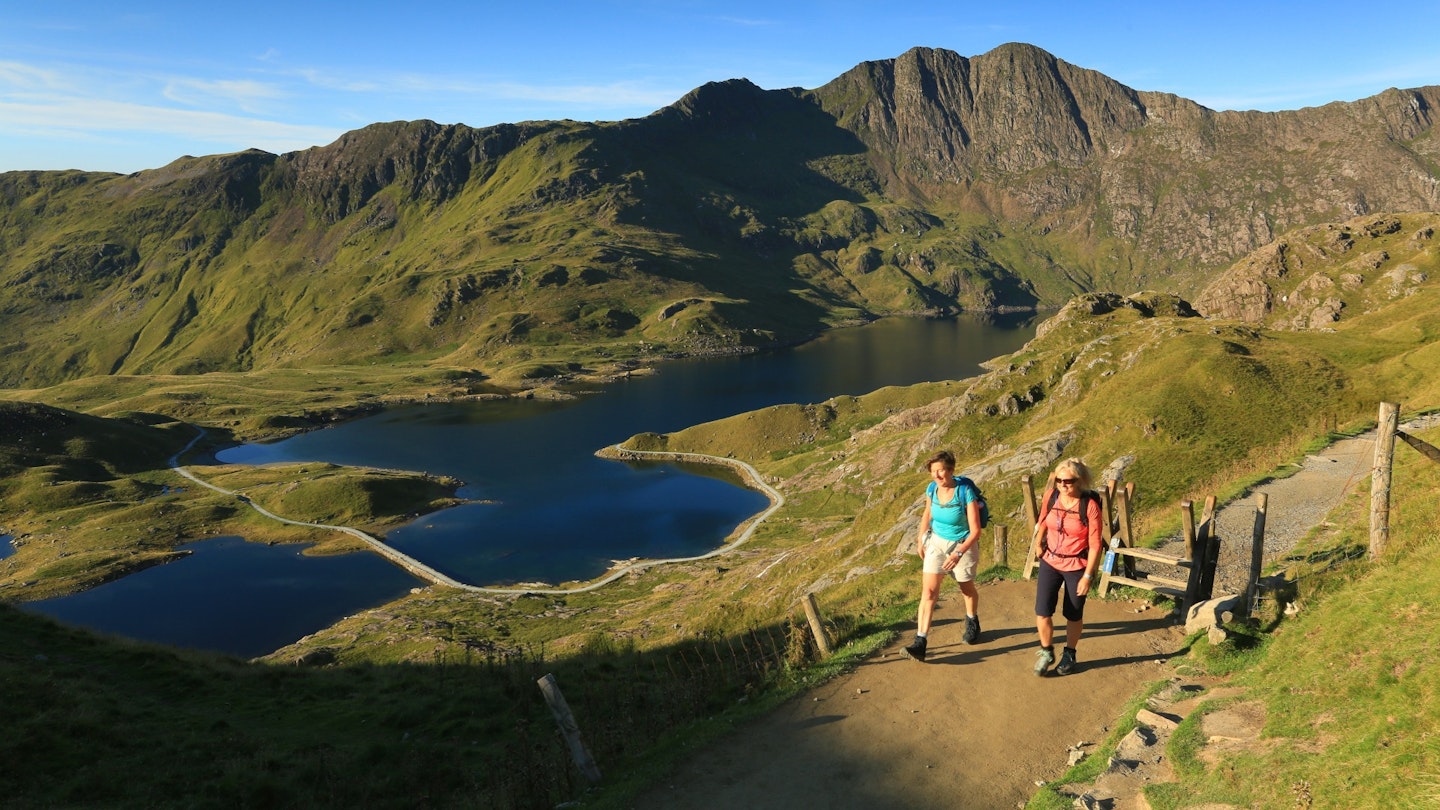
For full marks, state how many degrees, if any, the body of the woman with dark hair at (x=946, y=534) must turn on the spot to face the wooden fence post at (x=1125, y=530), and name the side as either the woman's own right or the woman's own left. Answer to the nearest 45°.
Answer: approximately 180°

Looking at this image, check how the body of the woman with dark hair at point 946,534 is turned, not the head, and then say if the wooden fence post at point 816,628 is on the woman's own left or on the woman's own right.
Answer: on the woman's own right

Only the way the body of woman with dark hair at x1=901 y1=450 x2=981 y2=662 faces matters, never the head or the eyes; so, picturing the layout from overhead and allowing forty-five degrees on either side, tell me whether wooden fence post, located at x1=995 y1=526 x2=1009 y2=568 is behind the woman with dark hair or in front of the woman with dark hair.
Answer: behind

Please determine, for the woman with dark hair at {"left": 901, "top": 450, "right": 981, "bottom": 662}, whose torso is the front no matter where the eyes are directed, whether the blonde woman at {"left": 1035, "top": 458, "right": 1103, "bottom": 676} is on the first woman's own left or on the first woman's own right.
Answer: on the first woman's own left

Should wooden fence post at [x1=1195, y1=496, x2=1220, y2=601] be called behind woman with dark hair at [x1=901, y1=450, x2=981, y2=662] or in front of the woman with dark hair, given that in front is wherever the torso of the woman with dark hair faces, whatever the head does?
behind
